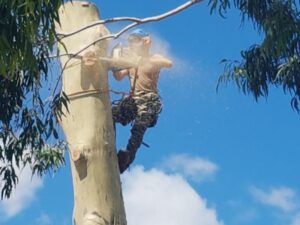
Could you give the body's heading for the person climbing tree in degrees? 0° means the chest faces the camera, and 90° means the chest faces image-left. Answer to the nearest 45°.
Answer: approximately 45°
